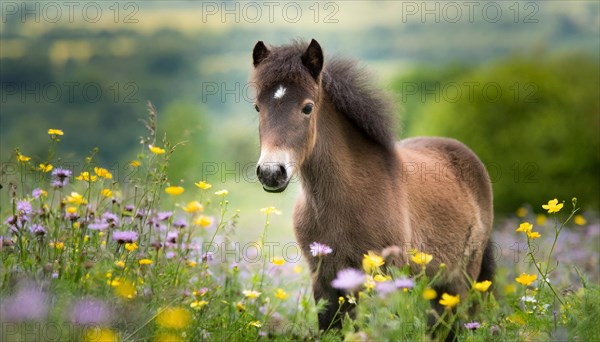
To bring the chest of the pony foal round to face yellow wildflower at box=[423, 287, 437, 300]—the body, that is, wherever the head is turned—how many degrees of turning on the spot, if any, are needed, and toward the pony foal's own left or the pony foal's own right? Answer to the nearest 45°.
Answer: approximately 45° to the pony foal's own left

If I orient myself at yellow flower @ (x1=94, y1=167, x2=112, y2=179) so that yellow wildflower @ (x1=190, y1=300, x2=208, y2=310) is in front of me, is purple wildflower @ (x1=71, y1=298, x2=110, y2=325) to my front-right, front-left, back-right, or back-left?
front-right

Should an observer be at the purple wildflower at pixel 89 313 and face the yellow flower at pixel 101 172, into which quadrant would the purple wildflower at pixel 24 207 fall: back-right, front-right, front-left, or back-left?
front-left

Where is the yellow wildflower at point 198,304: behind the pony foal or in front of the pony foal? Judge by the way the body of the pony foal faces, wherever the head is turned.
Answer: in front

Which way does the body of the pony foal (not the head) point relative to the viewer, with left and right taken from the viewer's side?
facing the viewer and to the left of the viewer

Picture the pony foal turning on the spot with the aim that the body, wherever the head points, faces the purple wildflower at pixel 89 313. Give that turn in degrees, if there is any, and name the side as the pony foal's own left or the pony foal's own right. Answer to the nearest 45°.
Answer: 0° — it already faces it

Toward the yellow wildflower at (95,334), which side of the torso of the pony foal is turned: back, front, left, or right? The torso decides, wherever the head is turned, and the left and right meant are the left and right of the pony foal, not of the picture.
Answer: front

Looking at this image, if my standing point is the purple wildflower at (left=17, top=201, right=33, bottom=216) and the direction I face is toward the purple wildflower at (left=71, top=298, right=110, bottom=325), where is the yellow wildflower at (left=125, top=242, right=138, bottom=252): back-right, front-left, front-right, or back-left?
front-left
